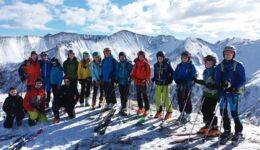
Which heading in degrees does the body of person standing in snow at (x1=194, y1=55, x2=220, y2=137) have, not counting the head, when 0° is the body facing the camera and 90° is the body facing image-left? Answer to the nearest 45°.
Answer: approximately 45°

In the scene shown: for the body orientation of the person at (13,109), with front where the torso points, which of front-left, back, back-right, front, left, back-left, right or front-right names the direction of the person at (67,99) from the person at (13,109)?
left

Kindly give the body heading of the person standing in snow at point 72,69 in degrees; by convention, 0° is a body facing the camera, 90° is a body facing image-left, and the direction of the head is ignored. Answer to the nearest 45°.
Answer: approximately 0°

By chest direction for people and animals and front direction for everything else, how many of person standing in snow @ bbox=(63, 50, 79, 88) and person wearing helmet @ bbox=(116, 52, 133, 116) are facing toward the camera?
2

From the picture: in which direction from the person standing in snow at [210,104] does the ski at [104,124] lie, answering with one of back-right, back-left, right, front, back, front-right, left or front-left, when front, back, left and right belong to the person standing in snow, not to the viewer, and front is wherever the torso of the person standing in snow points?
front-right

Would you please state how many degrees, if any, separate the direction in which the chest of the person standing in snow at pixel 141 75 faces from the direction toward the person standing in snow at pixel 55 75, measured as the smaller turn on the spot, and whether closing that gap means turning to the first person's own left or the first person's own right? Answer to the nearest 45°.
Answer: approximately 90° to the first person's own right

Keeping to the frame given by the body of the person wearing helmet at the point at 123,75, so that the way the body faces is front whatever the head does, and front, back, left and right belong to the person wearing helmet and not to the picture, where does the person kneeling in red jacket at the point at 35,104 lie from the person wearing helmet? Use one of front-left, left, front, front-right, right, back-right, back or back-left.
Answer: right
